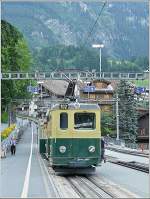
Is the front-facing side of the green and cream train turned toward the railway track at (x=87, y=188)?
yes

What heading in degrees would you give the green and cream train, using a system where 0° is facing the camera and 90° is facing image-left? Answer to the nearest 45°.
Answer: approximately 0°
